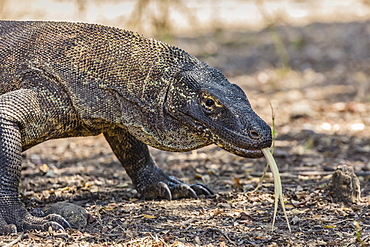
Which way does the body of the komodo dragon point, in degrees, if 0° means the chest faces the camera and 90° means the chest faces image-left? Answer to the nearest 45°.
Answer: approximately 270°

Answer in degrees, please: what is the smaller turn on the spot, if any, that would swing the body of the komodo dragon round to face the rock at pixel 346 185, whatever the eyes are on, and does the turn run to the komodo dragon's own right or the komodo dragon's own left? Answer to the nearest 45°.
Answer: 0° — it already faces it
